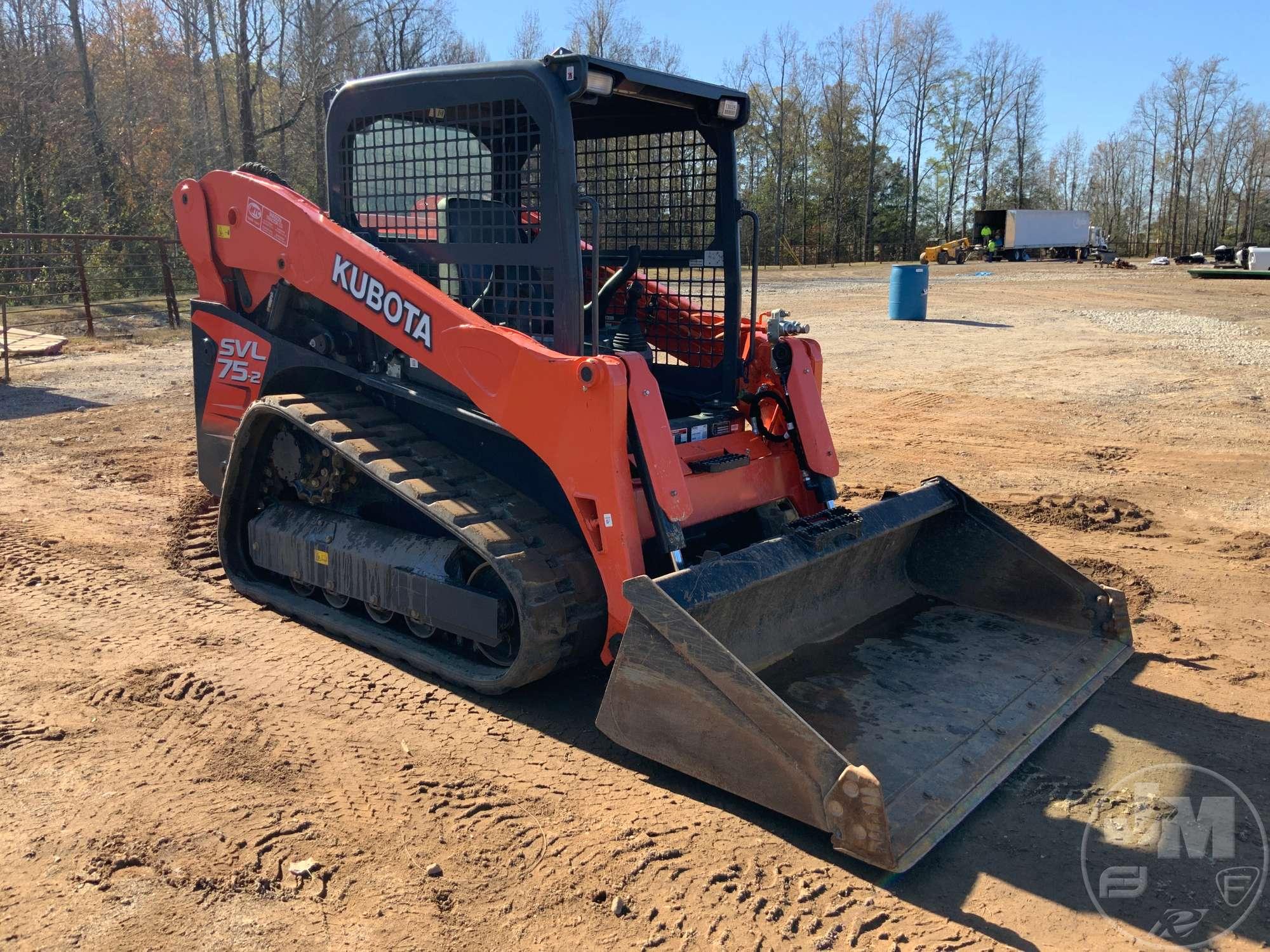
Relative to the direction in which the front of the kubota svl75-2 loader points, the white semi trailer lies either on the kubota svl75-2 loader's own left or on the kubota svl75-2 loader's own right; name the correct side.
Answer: on the kubota svl75-2 loader's own left

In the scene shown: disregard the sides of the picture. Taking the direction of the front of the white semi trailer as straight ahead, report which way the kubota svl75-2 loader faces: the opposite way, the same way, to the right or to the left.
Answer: to the right

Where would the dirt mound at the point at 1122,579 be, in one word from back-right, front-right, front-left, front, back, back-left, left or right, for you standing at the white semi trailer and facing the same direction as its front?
back-right

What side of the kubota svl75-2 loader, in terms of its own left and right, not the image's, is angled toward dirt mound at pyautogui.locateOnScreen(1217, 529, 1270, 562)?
left

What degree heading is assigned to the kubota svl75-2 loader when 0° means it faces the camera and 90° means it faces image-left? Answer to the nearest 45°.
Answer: approximately 315°

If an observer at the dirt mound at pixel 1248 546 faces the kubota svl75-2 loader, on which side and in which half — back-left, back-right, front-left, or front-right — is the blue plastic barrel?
back-right

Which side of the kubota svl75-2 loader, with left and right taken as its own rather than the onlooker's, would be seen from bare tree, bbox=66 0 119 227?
back

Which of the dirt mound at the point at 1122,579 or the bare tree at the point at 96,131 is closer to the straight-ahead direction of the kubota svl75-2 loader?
the dirt mound

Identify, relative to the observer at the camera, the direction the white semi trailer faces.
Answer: facing away from the viewer and to the right of the viewer

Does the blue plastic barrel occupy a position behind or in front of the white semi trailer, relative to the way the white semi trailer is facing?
behind

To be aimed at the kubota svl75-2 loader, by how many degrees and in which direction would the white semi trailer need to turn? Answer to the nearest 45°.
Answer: approximately 135° to its right

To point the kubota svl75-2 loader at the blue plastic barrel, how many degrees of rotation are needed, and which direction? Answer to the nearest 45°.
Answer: approximately 135° to its left
